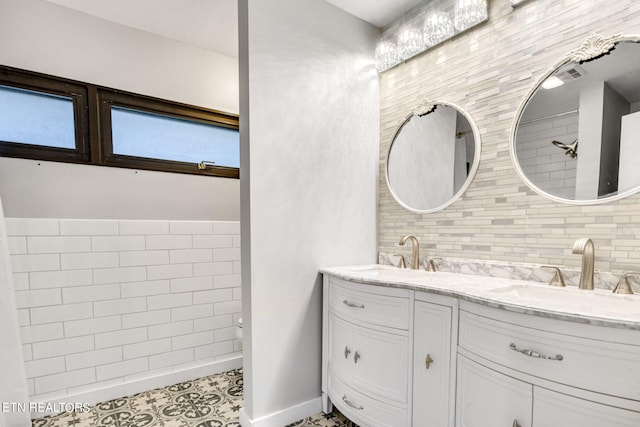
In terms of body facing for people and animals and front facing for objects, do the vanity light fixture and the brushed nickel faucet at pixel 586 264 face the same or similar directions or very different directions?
same or similar directions

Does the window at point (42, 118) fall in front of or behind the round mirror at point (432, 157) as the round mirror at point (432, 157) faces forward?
in front

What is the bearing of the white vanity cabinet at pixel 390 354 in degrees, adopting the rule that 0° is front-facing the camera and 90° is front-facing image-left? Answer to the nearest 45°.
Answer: approximately 45°

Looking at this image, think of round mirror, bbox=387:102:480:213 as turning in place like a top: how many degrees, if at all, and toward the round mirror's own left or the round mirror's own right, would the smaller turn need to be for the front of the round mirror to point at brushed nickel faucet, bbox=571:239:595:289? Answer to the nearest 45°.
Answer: approximately 90° to the round mirror's own left

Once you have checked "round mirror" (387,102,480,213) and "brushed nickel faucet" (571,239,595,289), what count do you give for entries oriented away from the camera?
0

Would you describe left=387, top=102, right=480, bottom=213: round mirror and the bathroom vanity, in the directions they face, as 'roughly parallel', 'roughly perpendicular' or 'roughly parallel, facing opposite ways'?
roughly parallel

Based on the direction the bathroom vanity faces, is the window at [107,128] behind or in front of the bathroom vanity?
in front

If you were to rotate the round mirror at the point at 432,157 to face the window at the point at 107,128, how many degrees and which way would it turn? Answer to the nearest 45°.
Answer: approximately 45° to its right

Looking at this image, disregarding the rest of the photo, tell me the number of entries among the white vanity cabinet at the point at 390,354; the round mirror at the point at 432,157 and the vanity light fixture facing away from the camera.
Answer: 0

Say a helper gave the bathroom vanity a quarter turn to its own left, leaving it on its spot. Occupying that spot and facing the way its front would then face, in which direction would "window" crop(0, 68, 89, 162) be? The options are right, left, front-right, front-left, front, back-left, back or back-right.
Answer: back-right

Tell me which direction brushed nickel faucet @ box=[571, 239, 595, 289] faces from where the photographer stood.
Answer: facing the viewer and to the left of the viewer

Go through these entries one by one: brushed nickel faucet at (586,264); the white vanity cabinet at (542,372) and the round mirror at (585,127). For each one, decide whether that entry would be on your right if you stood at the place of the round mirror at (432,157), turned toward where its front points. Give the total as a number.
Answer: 0
